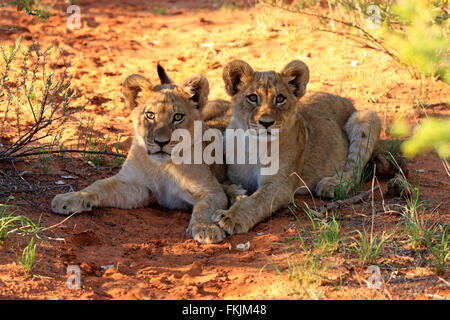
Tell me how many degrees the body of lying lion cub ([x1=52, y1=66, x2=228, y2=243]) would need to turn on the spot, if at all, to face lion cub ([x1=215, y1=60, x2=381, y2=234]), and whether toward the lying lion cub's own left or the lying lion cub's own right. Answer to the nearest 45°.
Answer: approximately 135° to the lying lion cub's own left

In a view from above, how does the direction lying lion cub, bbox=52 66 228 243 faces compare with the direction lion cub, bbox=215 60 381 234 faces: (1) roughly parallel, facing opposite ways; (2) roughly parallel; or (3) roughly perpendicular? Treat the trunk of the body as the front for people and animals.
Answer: roughly parallel

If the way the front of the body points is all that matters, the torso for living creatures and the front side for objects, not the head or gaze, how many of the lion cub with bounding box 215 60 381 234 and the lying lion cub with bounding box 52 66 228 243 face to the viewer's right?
0

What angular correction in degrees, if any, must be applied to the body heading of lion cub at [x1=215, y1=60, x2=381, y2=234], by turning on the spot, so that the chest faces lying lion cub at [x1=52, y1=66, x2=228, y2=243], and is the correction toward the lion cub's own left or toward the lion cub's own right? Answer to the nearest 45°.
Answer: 0° — it already faces it

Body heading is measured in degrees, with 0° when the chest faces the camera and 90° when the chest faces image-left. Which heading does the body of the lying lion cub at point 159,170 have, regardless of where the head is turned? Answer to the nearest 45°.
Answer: approximately 45°
